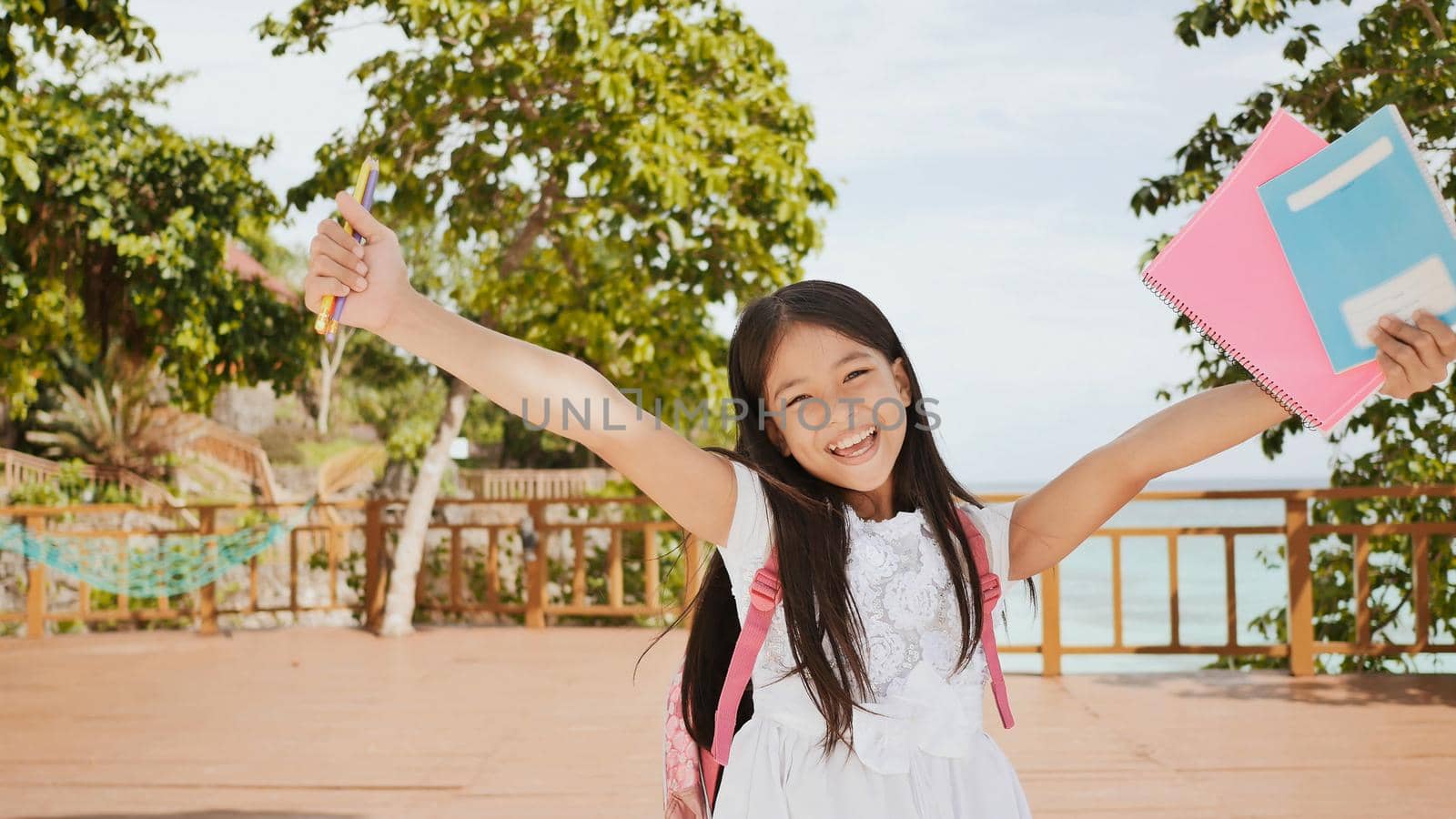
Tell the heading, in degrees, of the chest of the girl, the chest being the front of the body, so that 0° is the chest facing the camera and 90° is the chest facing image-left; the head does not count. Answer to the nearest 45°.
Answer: approximately 0°

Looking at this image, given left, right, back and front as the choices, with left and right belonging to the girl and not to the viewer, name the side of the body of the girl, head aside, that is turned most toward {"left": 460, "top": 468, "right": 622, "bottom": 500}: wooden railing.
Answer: back

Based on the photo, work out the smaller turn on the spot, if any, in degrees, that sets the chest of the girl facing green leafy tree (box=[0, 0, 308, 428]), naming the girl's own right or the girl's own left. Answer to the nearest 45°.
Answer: approximately 135° to the girl's own right

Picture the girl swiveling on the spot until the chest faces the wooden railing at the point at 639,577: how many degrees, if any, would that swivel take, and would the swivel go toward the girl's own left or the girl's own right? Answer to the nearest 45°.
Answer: approximately 180°

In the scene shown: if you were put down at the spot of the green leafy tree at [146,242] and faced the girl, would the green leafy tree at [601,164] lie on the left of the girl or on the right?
left

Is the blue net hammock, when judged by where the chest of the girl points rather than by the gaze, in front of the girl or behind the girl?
behind

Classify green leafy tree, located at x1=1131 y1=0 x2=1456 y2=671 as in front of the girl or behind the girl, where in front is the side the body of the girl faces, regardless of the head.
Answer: behind

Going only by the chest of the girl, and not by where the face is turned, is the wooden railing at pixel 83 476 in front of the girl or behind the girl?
behind
